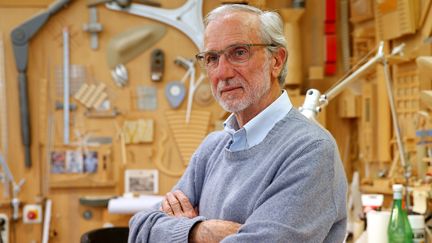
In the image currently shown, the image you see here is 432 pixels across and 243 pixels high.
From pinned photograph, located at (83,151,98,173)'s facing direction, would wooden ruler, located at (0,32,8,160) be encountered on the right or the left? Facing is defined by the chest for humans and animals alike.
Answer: on its right

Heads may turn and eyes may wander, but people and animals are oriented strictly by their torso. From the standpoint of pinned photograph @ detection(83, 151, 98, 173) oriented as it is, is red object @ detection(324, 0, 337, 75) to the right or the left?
on its left

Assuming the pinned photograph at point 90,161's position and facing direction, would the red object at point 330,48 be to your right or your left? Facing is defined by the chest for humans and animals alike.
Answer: on your left

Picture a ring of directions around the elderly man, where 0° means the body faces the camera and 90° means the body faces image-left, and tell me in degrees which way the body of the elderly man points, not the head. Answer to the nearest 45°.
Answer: approximately 45°
